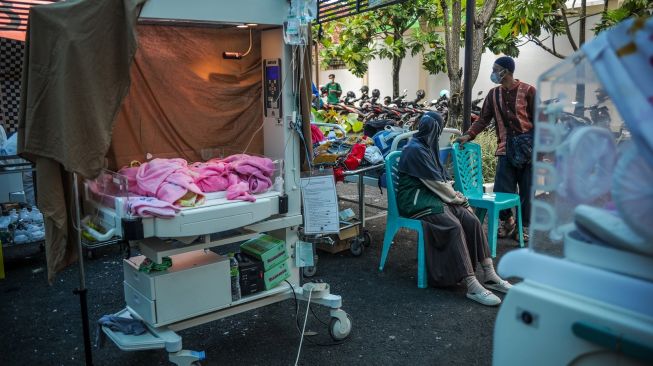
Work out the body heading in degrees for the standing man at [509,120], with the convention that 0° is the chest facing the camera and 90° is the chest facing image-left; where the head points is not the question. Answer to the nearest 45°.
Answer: approximately 45°

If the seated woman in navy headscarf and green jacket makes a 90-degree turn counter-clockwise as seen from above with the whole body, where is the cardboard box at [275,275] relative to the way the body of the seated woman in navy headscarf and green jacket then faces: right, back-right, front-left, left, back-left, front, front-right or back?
back

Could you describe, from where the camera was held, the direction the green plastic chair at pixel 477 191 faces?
facing the viewer and to the right of the viewer

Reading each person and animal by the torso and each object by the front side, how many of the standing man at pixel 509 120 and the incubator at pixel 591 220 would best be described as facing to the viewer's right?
0

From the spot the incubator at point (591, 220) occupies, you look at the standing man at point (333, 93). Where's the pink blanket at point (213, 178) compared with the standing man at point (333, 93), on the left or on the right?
left

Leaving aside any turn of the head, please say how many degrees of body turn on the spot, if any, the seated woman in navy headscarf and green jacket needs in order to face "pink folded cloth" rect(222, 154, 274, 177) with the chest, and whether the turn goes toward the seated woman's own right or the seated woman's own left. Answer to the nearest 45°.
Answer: approximately 90° to the seated woman's own right

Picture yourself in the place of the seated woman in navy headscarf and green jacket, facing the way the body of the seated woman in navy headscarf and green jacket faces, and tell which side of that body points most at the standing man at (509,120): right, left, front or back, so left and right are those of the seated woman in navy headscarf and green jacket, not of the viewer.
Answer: left

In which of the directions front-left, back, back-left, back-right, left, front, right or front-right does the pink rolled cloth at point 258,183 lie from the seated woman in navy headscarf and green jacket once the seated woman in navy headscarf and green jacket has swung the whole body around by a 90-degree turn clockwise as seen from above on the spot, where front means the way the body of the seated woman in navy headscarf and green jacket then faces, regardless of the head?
front
